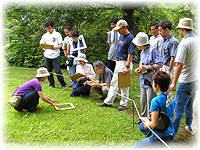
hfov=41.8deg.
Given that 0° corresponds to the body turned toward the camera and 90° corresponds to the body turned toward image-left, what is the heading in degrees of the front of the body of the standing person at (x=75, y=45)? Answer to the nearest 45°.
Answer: approximately 0°

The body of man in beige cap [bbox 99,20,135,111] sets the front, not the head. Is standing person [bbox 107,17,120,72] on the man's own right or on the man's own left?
on the man's own right

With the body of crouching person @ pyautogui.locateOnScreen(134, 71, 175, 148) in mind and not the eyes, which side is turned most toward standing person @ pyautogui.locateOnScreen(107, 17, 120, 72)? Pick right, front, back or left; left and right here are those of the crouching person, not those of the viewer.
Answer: right

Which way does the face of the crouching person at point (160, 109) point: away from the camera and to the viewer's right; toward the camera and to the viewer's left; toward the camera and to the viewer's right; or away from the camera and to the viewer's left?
away from the camera and to the viewer's left

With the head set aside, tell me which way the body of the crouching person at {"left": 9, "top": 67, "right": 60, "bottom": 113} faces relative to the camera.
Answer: to the viewer's right

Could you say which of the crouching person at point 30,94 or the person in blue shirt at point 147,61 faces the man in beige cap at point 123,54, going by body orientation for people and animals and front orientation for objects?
the crouching person

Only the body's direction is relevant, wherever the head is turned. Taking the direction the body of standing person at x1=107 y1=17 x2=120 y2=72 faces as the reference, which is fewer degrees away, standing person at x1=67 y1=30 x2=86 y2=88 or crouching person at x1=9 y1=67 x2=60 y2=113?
the crouching person

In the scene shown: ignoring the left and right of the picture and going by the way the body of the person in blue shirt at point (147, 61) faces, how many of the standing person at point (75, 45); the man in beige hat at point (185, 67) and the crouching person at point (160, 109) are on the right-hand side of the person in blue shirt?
1

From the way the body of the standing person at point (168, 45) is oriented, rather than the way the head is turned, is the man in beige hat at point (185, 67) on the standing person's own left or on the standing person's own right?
on the standing person's own left

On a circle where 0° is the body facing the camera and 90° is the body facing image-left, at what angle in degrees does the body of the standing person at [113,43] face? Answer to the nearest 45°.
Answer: approximately 45°

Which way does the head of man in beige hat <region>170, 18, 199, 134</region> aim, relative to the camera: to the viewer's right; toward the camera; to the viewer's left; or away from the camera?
to the viewer's left

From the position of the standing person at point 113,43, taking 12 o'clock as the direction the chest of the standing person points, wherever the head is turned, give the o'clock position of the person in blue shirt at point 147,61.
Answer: The person in blue shirt is roughly at 10 o'clock from the standing person.

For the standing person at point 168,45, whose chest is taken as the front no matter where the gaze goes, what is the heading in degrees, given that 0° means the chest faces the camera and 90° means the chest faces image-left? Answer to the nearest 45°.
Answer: approximately 45°
